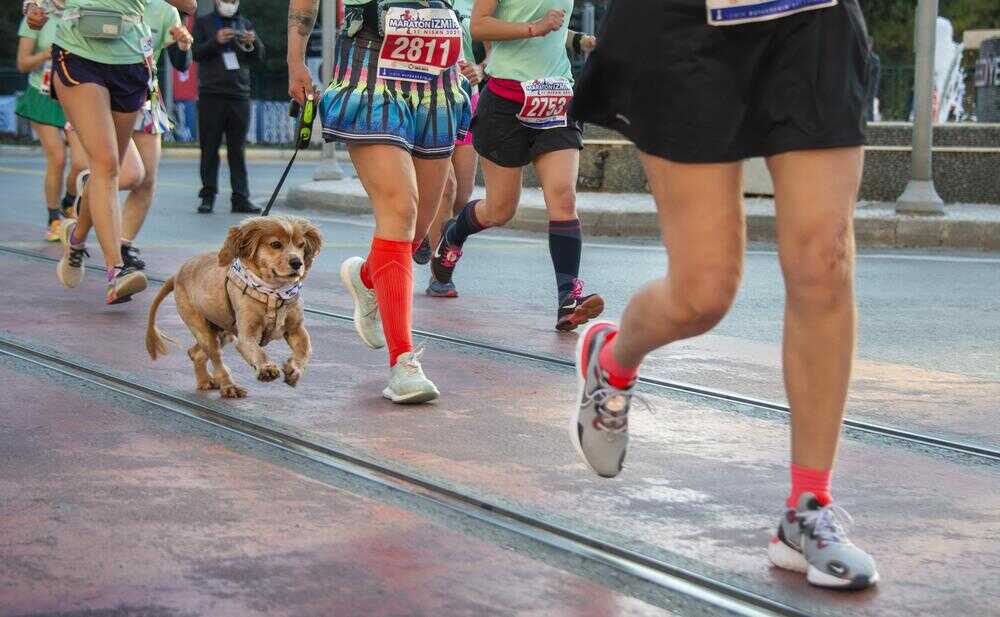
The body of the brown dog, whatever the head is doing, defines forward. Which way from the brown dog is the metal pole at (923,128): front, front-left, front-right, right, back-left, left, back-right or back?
left

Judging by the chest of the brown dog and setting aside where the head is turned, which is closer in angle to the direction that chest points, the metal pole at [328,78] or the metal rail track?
the metal rail track

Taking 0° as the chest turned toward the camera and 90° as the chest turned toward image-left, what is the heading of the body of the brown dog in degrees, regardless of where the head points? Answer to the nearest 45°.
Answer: approximately 315°

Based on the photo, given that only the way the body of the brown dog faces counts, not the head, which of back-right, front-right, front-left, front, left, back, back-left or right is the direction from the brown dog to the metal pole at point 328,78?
back-left

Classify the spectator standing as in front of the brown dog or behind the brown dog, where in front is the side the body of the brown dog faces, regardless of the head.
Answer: behind
